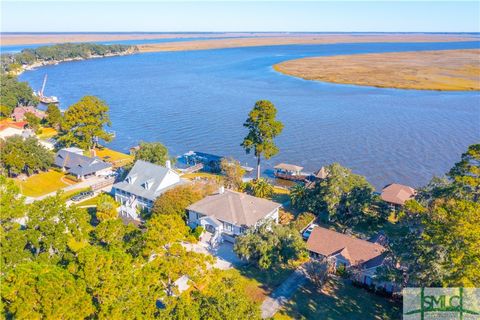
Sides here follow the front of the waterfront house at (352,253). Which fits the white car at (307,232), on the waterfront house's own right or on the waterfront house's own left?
on the waterfront house's own right

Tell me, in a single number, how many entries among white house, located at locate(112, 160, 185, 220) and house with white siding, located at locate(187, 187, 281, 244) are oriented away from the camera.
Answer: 0

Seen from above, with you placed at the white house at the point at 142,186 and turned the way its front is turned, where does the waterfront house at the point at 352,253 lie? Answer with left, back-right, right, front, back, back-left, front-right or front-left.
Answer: left

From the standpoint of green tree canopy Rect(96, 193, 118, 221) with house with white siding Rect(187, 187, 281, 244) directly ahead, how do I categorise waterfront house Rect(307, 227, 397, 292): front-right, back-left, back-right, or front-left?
front-right

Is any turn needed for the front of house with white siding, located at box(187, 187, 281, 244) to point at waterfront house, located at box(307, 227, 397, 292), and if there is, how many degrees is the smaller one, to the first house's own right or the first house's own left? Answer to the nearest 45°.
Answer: approximately 90° to the first house's own left

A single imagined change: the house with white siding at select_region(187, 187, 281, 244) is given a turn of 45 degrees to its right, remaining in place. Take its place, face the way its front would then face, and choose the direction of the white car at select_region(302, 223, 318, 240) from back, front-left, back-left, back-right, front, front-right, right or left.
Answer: back

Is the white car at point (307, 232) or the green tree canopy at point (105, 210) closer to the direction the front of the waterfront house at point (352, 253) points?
the green tree canopy

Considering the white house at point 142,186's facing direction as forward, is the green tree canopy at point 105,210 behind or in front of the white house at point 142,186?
in front

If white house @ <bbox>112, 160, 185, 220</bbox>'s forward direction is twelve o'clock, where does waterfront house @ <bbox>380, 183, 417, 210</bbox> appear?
The waterfront house is roughly at 8 o'clock from the white house.

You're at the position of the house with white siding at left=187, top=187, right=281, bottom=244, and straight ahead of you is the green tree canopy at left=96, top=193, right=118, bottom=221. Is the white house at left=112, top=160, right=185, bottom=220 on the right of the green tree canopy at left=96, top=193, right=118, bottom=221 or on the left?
right

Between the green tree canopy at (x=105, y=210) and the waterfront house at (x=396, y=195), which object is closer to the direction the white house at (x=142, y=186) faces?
the green tree canopy

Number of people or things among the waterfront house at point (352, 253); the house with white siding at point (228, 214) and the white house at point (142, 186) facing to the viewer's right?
0

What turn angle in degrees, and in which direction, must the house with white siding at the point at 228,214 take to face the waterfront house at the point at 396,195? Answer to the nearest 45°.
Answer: approximately 135° to its left

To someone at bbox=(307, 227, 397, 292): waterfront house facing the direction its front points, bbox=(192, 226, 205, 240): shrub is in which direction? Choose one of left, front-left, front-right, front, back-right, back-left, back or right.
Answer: front-right

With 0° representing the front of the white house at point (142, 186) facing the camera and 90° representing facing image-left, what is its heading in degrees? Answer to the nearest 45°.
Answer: approximately 45°

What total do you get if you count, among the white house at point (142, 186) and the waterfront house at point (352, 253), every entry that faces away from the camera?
0
